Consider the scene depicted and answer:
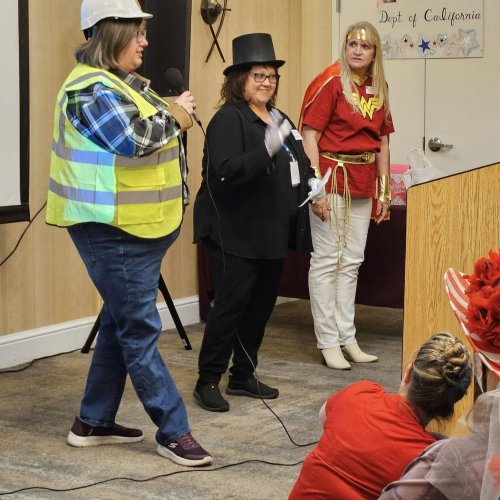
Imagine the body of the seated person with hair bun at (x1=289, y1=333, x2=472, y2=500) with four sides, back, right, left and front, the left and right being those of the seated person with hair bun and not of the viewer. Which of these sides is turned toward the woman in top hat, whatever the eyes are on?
front

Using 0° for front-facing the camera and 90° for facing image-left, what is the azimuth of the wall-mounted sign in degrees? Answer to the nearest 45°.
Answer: approximately 0°

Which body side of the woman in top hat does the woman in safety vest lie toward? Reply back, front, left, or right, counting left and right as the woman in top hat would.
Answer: right

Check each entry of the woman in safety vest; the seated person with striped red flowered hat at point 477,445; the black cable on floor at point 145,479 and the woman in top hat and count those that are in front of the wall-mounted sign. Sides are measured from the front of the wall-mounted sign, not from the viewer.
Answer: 4

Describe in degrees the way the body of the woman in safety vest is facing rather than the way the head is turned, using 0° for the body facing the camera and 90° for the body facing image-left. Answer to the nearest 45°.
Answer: approximately 270°

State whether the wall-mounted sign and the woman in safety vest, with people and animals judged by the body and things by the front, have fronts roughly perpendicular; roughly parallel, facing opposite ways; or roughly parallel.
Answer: roughly perpendicular

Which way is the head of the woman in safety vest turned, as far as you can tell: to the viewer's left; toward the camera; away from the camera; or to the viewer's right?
to the viewer's right

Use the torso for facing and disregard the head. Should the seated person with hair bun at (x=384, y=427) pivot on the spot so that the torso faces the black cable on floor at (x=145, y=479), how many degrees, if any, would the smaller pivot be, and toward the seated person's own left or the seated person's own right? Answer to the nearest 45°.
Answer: approximately 45° to the seated person's own left

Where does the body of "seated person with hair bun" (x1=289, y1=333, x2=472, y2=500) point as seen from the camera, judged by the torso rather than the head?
away from the camera

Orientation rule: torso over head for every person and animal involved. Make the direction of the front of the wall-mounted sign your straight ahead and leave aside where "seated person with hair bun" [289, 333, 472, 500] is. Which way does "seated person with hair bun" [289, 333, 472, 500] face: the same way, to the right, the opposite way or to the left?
the opposite way
